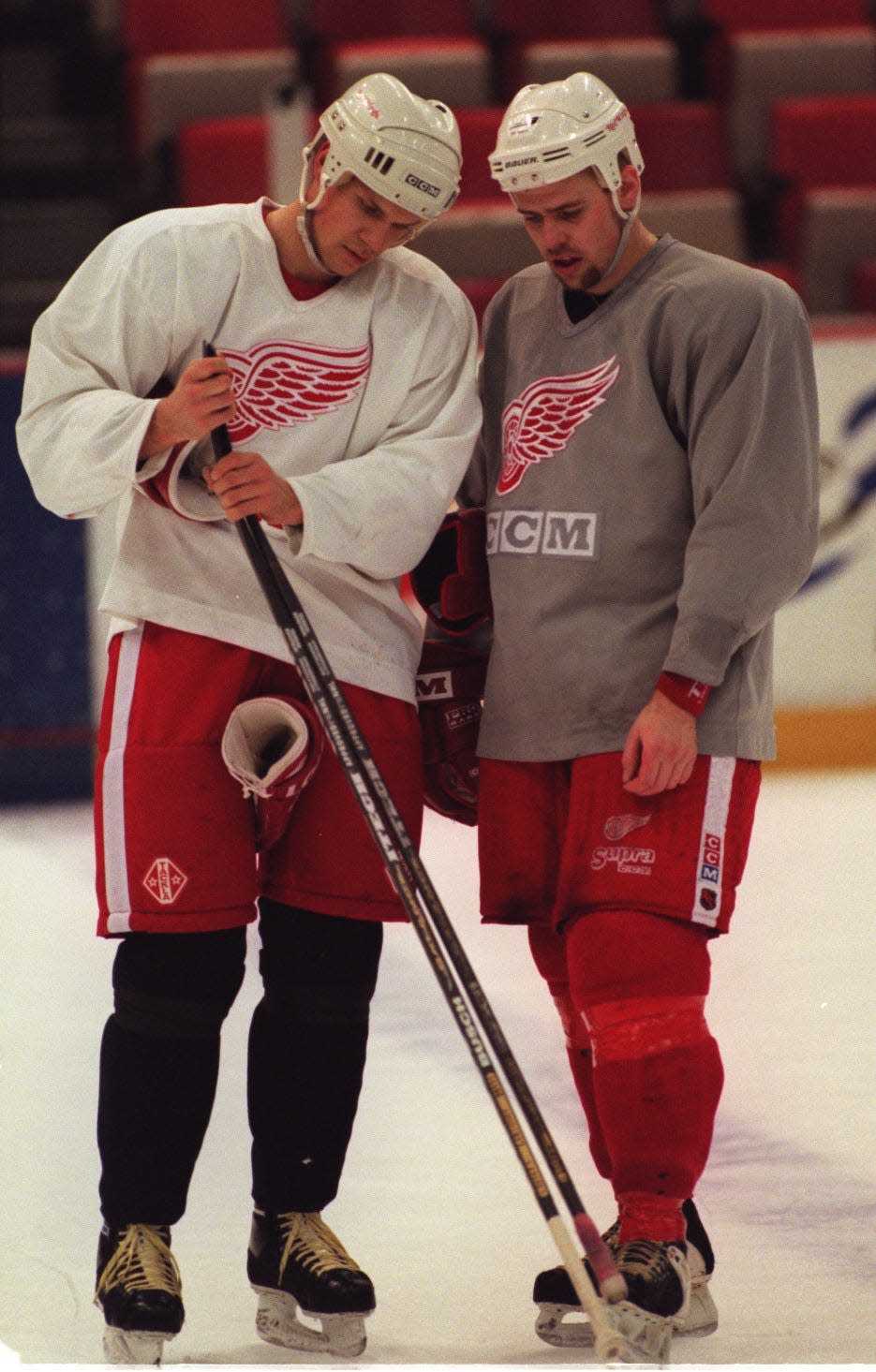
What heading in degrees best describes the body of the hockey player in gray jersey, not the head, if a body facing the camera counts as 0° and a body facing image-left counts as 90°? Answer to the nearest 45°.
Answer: approximately 45°
